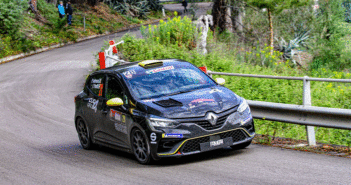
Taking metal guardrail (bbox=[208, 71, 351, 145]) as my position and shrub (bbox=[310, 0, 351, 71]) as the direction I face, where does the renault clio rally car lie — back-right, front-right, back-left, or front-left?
back-left

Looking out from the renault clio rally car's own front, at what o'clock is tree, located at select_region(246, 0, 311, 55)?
The tree is roughly at 8 o'clock from the renault clio rally car.

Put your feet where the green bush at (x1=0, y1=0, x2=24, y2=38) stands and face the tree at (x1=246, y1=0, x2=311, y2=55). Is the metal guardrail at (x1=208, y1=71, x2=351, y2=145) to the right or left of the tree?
right

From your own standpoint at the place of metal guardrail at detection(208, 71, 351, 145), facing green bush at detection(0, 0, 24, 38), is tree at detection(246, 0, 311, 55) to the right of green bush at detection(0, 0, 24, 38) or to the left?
right

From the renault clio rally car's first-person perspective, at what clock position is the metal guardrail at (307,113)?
The metal guardrail is roughly at 10 o'clock from the renault clio rally car.

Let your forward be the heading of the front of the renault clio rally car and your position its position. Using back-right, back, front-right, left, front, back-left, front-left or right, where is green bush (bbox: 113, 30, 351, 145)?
left

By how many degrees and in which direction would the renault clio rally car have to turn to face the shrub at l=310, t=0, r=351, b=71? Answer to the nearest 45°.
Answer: approximately 90° to its left

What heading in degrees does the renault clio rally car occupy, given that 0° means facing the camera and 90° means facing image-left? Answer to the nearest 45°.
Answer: approximately 315°

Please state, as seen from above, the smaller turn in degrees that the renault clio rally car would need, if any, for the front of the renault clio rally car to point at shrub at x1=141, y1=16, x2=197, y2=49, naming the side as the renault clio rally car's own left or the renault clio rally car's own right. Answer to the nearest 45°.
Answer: approximately 135° to the renault clio rally car's own left

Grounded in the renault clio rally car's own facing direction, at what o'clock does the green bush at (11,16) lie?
The green bush is roughly at 7 o'clock from the renault clio rally car.

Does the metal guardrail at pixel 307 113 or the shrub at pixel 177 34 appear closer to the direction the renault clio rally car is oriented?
the metal guardrail
